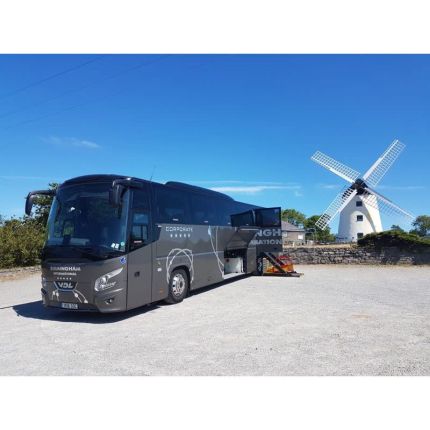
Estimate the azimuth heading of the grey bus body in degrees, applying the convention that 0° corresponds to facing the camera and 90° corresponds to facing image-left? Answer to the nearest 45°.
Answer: approximately 45°

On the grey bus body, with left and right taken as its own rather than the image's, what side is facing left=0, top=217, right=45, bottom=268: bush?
right

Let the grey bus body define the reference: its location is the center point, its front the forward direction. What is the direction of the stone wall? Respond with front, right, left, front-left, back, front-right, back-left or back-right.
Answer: back

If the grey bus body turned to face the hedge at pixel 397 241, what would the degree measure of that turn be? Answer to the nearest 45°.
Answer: approximately 180°

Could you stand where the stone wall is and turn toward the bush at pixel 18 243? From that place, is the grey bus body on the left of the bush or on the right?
left
